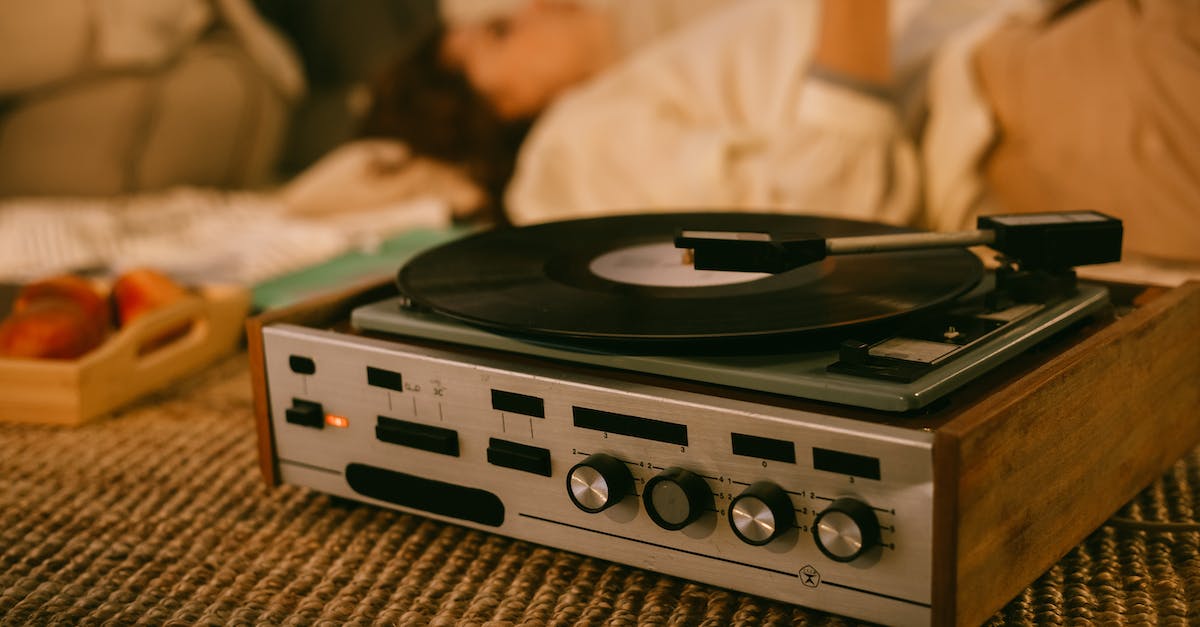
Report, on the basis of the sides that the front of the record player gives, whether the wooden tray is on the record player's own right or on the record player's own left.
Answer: on the record player's own right

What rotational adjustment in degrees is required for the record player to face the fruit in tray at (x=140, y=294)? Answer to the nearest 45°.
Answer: approximately 90° to its right

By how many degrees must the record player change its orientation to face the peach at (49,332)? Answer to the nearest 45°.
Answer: approximately 90° to its right

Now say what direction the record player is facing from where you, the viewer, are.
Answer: facing the viewer and to the left of the viewer

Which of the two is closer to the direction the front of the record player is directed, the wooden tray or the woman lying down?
the wooden tray

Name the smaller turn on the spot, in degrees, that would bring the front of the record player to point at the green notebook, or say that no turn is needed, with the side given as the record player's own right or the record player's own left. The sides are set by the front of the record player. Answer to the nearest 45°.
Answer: approximately 90° to the record player's own right
